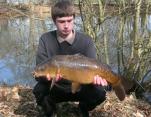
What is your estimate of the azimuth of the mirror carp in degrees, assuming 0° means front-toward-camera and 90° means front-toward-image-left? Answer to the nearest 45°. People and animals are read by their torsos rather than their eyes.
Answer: approximately 90°
